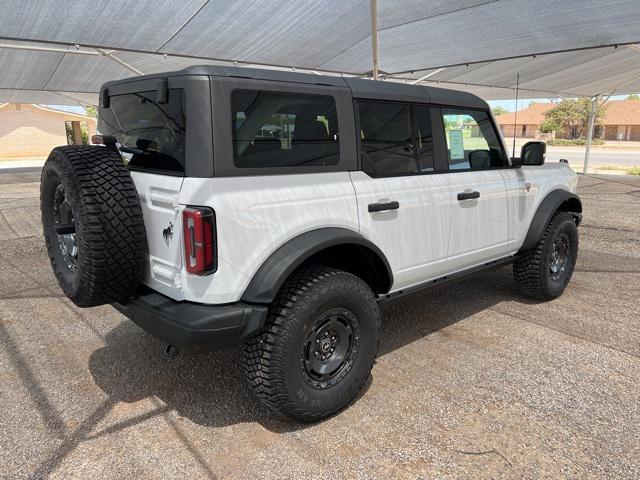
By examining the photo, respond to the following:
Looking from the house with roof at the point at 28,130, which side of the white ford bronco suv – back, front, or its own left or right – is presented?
left

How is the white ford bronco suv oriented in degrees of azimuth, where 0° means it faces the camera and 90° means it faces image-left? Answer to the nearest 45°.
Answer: approximately 225°
